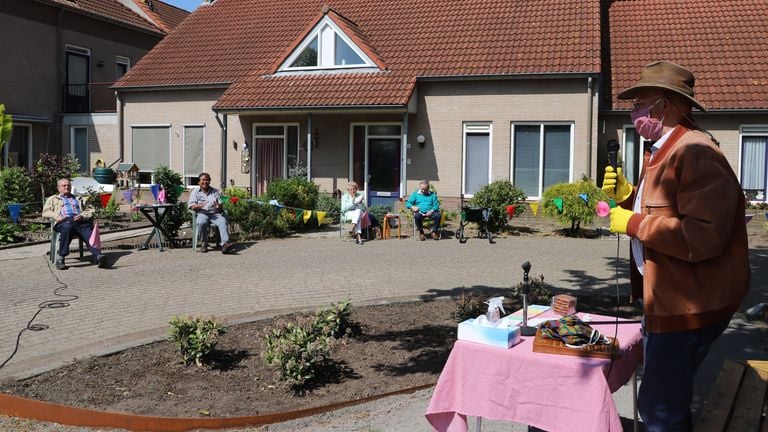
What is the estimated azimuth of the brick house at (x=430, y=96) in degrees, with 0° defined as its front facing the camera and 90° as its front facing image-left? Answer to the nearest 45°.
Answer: approximately 0°

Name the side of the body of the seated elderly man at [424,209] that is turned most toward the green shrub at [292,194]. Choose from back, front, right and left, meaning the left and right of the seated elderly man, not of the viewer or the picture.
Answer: right

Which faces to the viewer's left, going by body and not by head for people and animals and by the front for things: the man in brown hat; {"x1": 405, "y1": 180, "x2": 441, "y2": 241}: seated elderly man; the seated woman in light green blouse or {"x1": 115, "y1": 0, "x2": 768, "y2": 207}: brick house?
the man in brown hat

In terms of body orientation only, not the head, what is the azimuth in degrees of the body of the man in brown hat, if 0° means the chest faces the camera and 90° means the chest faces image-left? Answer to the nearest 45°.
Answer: approximately 90°

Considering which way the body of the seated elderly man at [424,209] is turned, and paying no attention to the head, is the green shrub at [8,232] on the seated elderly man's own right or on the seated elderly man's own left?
on the seated elderly man's own right

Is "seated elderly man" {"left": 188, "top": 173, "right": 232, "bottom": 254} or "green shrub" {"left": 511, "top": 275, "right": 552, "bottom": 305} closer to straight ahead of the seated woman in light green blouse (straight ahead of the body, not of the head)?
the green shrub

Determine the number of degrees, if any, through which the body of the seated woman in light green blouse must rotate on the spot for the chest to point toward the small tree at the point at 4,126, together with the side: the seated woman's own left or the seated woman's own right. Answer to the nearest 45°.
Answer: approximately 90° to the seated woman's own right

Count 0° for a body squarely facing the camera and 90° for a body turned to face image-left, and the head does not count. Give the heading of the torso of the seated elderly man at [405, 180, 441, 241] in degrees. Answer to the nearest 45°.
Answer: approximately 0°

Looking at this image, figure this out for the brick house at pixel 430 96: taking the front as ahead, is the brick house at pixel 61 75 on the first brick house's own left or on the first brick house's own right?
on the first brick house's own right
